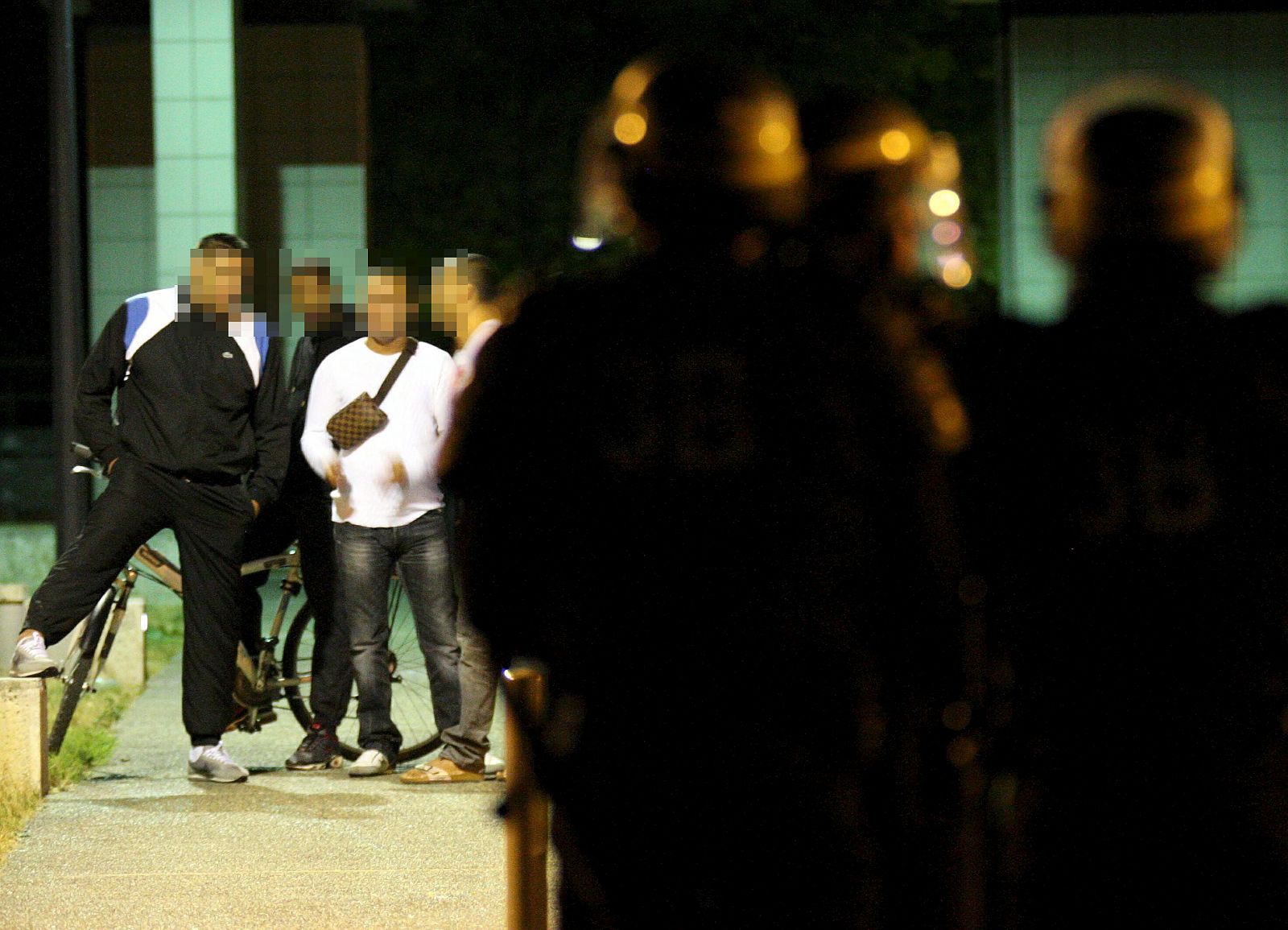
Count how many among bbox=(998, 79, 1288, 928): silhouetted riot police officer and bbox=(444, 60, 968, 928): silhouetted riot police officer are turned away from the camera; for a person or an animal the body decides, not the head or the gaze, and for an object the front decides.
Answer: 2

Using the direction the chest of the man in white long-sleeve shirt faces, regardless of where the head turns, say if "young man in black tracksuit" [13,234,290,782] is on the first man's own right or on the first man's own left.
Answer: on the first man's own right

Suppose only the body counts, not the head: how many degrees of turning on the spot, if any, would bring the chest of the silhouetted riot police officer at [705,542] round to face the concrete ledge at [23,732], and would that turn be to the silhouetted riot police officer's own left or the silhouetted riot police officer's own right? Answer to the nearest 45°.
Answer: approximately 45° to the silhouetted riot police officer's own left

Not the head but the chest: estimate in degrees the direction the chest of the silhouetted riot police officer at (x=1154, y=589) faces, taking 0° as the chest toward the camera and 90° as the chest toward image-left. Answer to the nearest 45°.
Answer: approximately 180°

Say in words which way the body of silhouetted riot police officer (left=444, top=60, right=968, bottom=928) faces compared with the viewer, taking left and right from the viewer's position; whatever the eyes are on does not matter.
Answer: facing away from the viewer

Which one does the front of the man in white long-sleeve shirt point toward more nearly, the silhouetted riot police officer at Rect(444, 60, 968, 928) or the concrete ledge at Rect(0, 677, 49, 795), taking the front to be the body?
the silhouetted riot police officer

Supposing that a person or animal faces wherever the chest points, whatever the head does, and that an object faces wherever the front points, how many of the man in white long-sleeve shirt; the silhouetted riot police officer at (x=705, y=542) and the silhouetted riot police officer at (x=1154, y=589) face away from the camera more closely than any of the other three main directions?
2

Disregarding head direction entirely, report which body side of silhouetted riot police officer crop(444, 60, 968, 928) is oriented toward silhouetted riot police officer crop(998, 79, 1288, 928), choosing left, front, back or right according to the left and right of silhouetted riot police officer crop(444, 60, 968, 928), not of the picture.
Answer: right

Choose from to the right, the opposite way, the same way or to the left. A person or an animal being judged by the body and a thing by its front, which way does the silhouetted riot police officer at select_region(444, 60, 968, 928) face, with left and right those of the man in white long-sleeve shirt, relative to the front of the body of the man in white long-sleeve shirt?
the opposite way

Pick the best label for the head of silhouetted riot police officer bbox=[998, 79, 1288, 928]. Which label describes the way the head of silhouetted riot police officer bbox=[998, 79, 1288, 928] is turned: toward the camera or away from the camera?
away from the camera

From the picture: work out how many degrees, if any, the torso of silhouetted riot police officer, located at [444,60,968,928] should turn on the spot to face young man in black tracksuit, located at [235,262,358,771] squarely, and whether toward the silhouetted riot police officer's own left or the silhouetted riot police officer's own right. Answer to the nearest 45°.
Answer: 0° — they already face them
